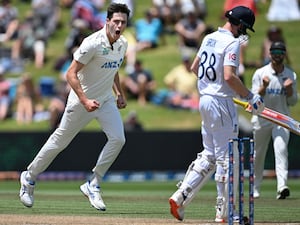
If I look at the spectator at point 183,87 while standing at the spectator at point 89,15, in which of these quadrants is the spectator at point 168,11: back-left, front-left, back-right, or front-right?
front-left

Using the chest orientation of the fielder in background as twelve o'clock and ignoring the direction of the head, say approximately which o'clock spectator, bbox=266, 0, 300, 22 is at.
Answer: The spectator is roughly at 6 o'clock from the fielder in background.

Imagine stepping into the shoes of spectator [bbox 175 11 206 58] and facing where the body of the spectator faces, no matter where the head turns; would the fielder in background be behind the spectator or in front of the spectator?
in front

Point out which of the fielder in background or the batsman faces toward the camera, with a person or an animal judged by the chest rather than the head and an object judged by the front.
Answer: the fielder in background

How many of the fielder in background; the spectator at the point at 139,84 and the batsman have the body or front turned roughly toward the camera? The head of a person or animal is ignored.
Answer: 2

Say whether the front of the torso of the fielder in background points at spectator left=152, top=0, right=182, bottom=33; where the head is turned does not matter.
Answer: no

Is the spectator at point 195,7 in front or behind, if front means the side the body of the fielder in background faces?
behind

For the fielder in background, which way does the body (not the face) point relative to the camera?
toward the camera

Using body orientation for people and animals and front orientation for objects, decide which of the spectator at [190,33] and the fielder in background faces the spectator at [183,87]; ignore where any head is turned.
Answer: the spectator at [190,33]

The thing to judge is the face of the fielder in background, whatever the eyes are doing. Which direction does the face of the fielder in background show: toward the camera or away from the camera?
toward the camera

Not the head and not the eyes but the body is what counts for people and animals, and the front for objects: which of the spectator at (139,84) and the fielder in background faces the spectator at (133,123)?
the spectator at (139,84)

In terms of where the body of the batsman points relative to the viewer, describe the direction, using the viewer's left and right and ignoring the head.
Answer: facing away from the viewer and to the right of the viewer

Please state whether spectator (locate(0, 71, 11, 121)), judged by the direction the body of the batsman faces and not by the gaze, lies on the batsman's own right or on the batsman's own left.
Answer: on the batsman's own left

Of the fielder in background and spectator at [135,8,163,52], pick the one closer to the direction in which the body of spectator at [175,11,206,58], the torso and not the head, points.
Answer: the fielder in background

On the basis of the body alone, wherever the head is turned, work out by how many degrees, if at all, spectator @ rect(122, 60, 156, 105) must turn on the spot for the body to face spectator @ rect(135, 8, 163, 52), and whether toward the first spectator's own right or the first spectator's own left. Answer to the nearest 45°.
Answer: approximately 180°

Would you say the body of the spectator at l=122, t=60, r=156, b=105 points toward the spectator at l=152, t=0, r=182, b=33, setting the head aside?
no

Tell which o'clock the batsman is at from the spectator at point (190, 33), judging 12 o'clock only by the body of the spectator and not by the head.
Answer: The batsman is roughly at 12 o'clock from the spectator.

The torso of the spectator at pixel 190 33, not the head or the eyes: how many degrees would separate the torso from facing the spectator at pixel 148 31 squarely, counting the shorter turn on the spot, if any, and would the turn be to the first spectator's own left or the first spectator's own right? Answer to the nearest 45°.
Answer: approximately 135° to the first spectator's own right
